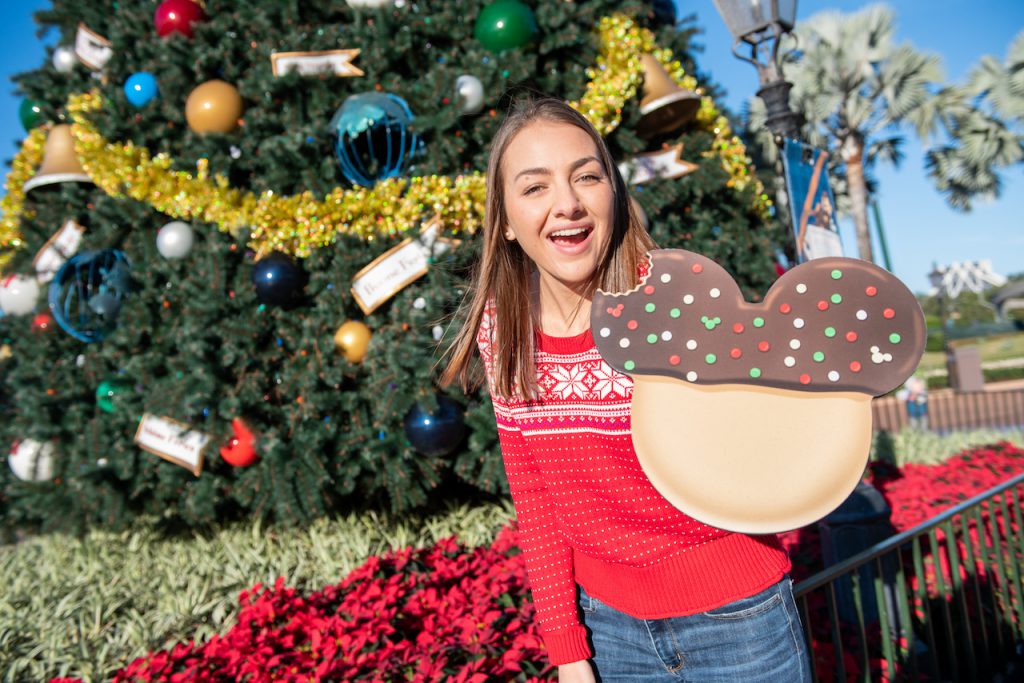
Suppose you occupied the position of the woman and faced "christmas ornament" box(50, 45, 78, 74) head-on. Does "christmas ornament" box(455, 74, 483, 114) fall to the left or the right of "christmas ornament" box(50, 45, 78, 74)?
right

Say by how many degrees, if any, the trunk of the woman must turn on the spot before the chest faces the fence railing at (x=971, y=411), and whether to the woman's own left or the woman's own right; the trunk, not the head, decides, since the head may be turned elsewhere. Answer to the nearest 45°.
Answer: approximately 135° to the woman's own left

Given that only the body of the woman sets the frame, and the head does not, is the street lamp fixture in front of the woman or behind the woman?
behind

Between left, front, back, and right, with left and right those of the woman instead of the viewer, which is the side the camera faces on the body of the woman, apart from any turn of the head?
front

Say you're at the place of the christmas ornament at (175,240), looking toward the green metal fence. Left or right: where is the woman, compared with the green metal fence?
right

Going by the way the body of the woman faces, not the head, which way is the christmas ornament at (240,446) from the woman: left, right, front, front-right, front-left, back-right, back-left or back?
back-right

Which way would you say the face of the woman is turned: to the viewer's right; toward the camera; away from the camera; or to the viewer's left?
toward the camera

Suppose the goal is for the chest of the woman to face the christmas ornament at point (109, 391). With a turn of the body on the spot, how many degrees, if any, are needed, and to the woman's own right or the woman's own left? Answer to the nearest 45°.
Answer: approximately 135° to the woman's own right

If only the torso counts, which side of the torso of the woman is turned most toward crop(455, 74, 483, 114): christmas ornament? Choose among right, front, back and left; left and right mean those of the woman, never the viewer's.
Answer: back

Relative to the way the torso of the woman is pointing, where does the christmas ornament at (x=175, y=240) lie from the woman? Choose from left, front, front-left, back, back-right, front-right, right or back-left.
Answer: back-right
